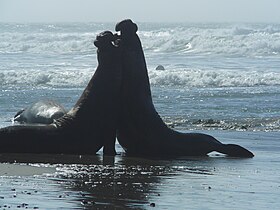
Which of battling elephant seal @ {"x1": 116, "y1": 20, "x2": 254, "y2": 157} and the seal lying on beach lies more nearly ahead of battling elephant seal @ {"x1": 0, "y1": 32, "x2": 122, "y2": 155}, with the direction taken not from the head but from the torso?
the battling elephant seal

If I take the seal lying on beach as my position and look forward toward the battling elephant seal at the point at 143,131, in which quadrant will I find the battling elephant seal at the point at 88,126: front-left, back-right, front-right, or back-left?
front-right

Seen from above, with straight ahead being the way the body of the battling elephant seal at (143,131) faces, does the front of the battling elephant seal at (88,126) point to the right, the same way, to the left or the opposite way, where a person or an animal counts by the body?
the opposite way

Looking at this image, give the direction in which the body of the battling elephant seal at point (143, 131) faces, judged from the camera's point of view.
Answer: to the viewer's left

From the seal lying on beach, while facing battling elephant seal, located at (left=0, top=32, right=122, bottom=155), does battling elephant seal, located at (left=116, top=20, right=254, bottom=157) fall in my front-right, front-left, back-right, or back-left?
front-left

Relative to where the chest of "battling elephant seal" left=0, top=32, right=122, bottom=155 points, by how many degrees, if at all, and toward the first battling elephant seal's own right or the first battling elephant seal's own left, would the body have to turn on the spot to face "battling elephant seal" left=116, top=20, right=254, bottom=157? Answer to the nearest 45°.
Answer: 0° — it already faces it

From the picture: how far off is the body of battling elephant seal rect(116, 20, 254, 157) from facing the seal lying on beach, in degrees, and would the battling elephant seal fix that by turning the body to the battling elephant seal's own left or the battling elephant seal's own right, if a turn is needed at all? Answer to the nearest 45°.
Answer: approximately 45° to the battling elephant seal's own right

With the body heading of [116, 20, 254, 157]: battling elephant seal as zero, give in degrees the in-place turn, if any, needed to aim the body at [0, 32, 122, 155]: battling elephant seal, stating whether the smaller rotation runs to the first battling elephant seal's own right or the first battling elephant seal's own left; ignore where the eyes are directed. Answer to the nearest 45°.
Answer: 0° — it already faces it

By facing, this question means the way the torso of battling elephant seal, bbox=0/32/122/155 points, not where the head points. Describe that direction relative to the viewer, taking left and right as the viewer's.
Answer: facing to the right of the viewer

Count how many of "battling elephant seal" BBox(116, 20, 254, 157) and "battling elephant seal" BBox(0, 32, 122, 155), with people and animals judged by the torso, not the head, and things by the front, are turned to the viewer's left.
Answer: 1
